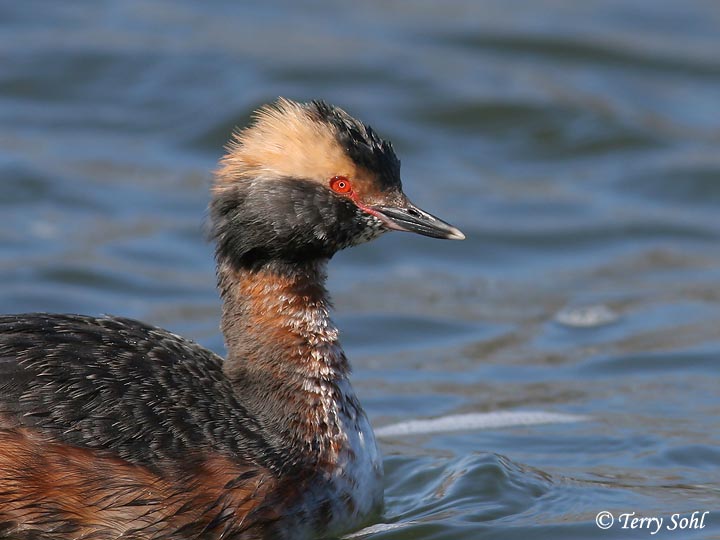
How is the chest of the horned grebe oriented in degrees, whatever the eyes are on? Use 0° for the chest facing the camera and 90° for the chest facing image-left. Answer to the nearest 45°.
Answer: approximately 270°
